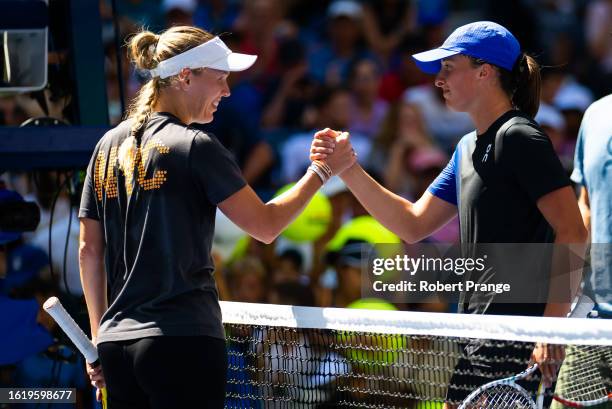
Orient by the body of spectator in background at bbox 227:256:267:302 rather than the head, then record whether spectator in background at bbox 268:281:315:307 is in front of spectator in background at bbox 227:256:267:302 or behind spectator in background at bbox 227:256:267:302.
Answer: in front

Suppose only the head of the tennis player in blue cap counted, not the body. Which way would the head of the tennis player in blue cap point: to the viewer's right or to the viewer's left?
to the viewer's left

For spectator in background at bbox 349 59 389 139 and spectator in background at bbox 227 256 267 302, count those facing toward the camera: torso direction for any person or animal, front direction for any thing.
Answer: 2

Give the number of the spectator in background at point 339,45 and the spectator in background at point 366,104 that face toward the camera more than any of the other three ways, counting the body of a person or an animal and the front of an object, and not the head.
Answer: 2

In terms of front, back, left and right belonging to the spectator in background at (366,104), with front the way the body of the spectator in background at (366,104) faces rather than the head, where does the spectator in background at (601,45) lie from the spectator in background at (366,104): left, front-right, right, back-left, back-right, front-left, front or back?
left
